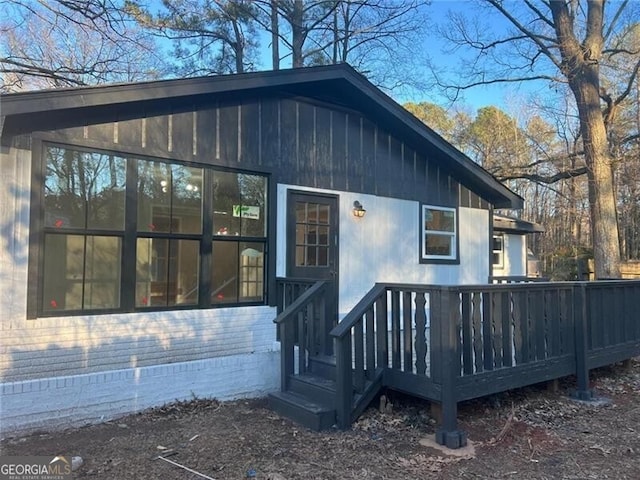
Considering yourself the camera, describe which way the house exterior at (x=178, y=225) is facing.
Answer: facing the viewer and to the right of the viewer

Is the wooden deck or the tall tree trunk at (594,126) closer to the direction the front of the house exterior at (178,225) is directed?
the wooden deck

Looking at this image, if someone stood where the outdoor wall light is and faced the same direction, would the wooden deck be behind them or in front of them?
in front

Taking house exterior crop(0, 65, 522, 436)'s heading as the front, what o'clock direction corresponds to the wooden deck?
The wooden deck is roughly at 11 o'clock from the house exterior.

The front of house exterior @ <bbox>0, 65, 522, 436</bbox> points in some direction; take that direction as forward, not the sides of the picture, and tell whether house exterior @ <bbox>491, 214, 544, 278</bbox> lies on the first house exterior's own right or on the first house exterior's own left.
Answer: on the first house exterior's own left

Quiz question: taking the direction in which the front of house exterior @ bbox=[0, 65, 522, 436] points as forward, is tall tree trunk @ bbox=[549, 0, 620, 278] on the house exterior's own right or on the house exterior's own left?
on the house exterior's own left

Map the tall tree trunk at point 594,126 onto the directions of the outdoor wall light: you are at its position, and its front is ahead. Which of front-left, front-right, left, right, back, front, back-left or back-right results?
left

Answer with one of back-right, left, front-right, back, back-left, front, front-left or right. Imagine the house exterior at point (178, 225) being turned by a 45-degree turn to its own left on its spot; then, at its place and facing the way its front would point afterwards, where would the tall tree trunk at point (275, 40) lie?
left
